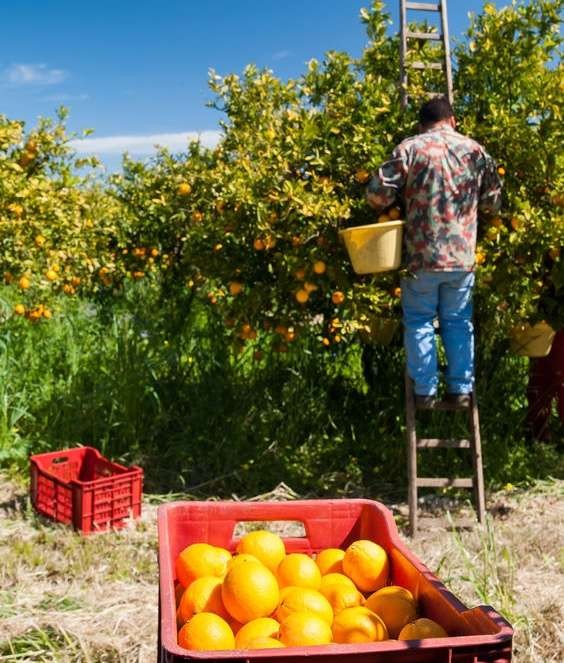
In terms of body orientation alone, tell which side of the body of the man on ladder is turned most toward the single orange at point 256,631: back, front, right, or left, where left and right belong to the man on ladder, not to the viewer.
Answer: back

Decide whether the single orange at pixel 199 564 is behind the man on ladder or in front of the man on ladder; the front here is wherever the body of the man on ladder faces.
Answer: behind

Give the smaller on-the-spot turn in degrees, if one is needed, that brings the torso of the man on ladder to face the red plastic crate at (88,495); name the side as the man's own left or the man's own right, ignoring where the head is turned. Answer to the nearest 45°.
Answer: approximately 90° to the man's own left

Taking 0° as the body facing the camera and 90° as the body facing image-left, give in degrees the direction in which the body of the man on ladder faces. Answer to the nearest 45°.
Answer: approximately 180°

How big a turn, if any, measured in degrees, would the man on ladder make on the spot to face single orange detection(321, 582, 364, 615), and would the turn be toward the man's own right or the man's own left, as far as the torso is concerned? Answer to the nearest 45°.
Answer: approximately 180°

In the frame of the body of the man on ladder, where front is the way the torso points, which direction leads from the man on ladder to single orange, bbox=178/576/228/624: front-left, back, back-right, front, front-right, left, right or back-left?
back

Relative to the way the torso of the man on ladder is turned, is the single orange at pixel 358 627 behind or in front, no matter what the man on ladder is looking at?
behind

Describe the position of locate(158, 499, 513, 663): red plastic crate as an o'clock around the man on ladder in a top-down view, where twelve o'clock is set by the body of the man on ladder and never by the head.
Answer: The red plastic crate is roughly at 6 o'clock from the man on ladder.

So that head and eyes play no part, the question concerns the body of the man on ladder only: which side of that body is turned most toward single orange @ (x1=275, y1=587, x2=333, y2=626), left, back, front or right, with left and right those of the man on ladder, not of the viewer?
back

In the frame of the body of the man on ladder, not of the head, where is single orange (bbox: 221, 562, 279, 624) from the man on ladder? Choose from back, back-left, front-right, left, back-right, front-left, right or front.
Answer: back

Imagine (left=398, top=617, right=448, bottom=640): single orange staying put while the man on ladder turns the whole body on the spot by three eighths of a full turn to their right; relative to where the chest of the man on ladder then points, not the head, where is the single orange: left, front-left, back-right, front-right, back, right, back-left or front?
front-right

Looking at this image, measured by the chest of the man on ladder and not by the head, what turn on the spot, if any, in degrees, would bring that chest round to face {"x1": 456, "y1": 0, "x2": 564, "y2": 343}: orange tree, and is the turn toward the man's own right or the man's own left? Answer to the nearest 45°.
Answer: approximately 45° to the man's own right

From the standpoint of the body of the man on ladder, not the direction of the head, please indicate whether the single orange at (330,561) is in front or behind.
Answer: behind
